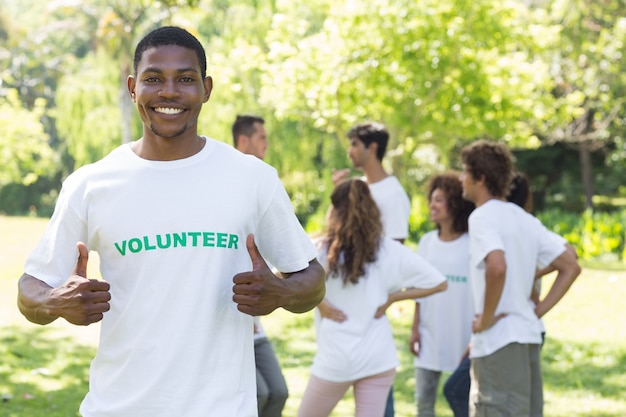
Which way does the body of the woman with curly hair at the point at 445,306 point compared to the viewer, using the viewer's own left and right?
facing the viewer and to the left of the viewer

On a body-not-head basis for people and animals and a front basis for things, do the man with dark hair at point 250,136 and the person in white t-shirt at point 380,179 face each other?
yes

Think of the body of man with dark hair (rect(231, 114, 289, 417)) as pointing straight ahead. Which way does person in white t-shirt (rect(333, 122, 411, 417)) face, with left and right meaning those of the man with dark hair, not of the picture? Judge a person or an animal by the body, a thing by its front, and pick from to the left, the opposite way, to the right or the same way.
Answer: the opposite way

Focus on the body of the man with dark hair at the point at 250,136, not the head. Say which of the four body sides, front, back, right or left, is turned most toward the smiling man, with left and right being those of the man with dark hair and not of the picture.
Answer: right

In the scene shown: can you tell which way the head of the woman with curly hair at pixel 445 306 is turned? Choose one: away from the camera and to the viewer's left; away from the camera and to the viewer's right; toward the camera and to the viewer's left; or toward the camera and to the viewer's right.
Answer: toward the camera and to the viewer's left

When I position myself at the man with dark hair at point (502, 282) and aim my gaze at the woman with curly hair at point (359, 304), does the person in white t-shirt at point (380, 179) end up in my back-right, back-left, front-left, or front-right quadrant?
front-right

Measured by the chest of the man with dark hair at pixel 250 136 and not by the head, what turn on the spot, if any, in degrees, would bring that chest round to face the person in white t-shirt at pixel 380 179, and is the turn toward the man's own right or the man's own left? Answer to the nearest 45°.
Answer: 0° — they already face them

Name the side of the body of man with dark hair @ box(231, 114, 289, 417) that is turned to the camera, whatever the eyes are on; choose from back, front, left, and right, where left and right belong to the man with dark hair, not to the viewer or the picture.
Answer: right

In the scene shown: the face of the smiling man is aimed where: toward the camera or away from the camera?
toward the camera

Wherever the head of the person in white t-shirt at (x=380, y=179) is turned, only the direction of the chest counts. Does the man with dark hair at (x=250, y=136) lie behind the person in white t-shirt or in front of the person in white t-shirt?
in front

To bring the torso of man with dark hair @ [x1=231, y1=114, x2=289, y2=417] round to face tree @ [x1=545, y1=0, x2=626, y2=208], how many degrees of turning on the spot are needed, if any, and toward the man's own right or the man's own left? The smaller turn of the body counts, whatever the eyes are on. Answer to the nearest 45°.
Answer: approximately 45° to the man's own left

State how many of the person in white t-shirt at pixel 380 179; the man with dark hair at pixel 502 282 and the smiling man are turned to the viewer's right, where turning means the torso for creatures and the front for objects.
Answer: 0

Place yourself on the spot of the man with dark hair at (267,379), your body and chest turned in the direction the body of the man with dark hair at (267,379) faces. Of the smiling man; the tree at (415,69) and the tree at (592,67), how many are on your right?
1

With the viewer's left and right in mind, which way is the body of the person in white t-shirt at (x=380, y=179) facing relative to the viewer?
facing to the left of the viewer

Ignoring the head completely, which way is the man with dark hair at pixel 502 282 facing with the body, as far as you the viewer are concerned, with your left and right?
facing away from the viewer and to the left of the viewer

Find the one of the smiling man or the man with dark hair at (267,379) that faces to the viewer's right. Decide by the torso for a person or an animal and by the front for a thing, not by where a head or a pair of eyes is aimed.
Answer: the man with dark hair

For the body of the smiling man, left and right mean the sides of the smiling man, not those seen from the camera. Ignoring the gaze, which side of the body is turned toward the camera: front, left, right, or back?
front
